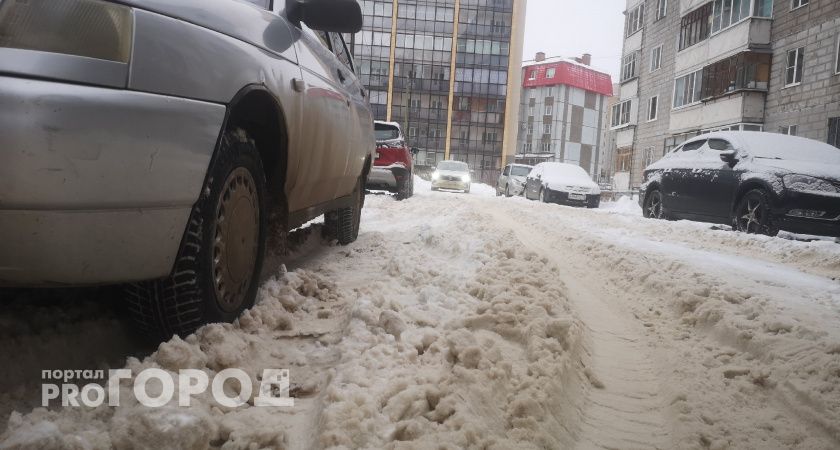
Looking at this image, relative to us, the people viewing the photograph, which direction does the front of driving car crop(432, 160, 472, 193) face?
facing the viewer

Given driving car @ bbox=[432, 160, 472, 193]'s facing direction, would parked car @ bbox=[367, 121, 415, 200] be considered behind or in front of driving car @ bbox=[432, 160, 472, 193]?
in front

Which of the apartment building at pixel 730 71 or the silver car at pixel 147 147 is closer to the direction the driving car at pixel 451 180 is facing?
the silver car

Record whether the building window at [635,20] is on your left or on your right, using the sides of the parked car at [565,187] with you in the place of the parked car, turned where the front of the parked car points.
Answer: on your left

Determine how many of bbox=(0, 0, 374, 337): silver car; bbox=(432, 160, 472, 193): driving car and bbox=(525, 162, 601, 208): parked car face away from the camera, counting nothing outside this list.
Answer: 0

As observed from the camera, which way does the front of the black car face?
facing the viewer and to the right of the viewer

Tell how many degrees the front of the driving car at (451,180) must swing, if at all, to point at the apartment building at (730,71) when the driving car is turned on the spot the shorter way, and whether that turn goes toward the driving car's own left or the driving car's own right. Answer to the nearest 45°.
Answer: approximately 90° to the driving car's own left

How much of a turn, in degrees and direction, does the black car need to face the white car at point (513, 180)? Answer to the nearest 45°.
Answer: approximately 180°

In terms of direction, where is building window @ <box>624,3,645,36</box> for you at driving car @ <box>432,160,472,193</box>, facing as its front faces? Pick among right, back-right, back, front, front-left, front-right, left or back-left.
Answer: back-left

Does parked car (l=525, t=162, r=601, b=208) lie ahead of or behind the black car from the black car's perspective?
behind

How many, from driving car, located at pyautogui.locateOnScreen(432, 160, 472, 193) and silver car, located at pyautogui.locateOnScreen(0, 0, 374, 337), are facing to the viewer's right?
0

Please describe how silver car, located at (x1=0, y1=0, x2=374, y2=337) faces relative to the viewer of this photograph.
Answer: facing the viewer and to the left of the viewer

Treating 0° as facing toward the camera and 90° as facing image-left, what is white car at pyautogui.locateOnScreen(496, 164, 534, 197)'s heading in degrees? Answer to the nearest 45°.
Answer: approximately 315°

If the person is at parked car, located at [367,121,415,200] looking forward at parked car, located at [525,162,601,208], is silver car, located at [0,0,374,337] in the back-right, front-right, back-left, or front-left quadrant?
back-right
